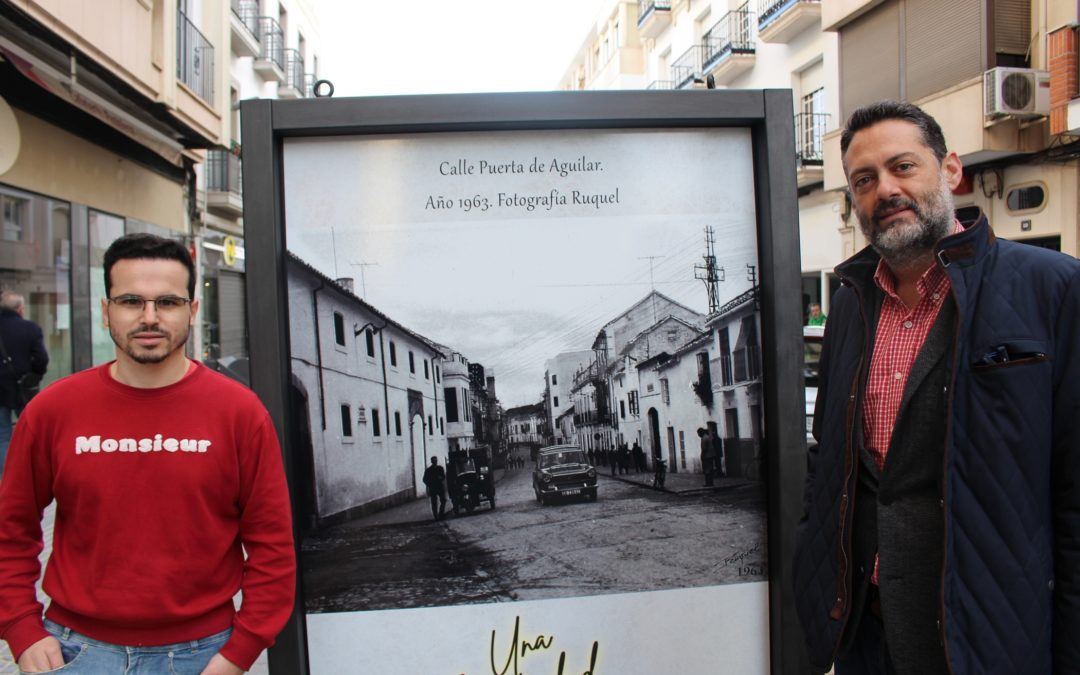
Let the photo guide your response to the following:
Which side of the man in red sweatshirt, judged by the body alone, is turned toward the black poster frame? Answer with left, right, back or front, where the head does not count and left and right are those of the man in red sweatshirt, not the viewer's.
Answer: left

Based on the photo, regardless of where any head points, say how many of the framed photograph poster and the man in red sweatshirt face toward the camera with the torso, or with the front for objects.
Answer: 2

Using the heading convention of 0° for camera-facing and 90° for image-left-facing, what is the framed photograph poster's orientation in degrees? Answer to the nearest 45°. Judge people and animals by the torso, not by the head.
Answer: approximately 0°

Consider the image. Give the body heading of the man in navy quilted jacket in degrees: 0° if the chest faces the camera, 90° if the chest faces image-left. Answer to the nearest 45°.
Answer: approximately 45°

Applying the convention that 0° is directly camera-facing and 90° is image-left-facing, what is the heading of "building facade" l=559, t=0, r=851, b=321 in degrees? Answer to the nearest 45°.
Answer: approximately 45°

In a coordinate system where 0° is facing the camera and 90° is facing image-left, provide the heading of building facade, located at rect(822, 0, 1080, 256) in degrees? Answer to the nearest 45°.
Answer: approximately 45°
